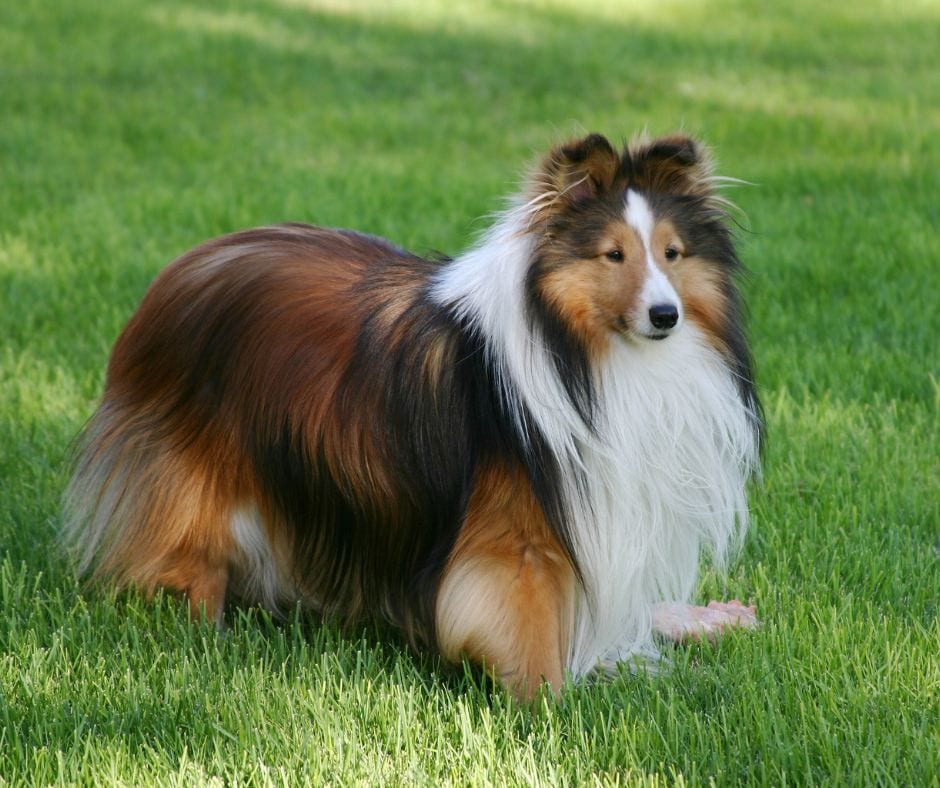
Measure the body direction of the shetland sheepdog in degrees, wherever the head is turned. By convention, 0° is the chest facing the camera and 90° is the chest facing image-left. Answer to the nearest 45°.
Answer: approximately 315°
